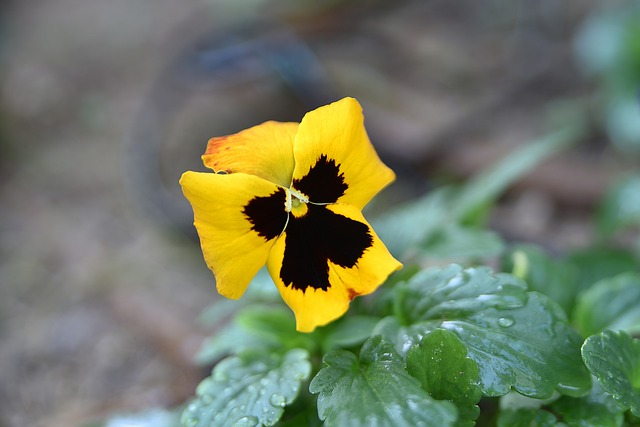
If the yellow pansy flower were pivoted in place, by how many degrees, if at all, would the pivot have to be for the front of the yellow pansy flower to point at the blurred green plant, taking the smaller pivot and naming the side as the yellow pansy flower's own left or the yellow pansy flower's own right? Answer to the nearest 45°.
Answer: approximately 135° to the yellow pansy flower's own left

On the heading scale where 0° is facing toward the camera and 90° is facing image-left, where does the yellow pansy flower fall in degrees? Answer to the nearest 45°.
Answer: approximately 0°
